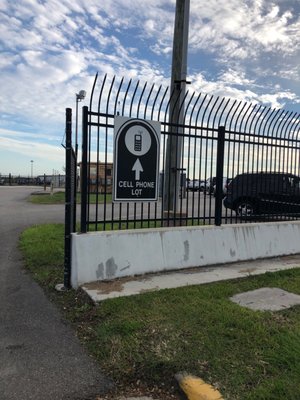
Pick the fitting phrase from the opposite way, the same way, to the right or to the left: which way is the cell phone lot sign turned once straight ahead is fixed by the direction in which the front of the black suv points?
to the right

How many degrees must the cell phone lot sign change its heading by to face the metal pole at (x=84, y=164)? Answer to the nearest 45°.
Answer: approximately 45° to its right

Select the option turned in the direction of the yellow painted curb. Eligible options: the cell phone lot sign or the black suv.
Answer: the cell phone lot sign

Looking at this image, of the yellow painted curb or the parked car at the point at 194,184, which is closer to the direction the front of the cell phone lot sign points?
the yellow painted curb

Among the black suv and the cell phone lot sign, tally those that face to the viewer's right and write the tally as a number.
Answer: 1

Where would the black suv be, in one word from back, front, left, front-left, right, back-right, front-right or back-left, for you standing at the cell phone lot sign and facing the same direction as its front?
back-left

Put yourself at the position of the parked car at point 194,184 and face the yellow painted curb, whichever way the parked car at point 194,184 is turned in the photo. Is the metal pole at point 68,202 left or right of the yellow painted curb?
right

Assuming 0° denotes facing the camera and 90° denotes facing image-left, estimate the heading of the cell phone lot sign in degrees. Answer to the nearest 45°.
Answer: approximately 0°

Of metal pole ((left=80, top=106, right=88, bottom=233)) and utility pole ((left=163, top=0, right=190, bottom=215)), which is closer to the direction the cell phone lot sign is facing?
the metal pole

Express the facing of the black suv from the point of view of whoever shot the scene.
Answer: facing to the right of the viewer
